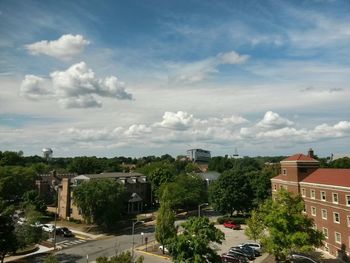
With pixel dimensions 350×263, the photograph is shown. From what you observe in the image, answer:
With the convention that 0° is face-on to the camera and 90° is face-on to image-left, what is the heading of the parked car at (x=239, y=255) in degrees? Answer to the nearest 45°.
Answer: approximately 315°

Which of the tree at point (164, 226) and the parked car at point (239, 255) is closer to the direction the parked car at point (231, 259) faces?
the parked car
